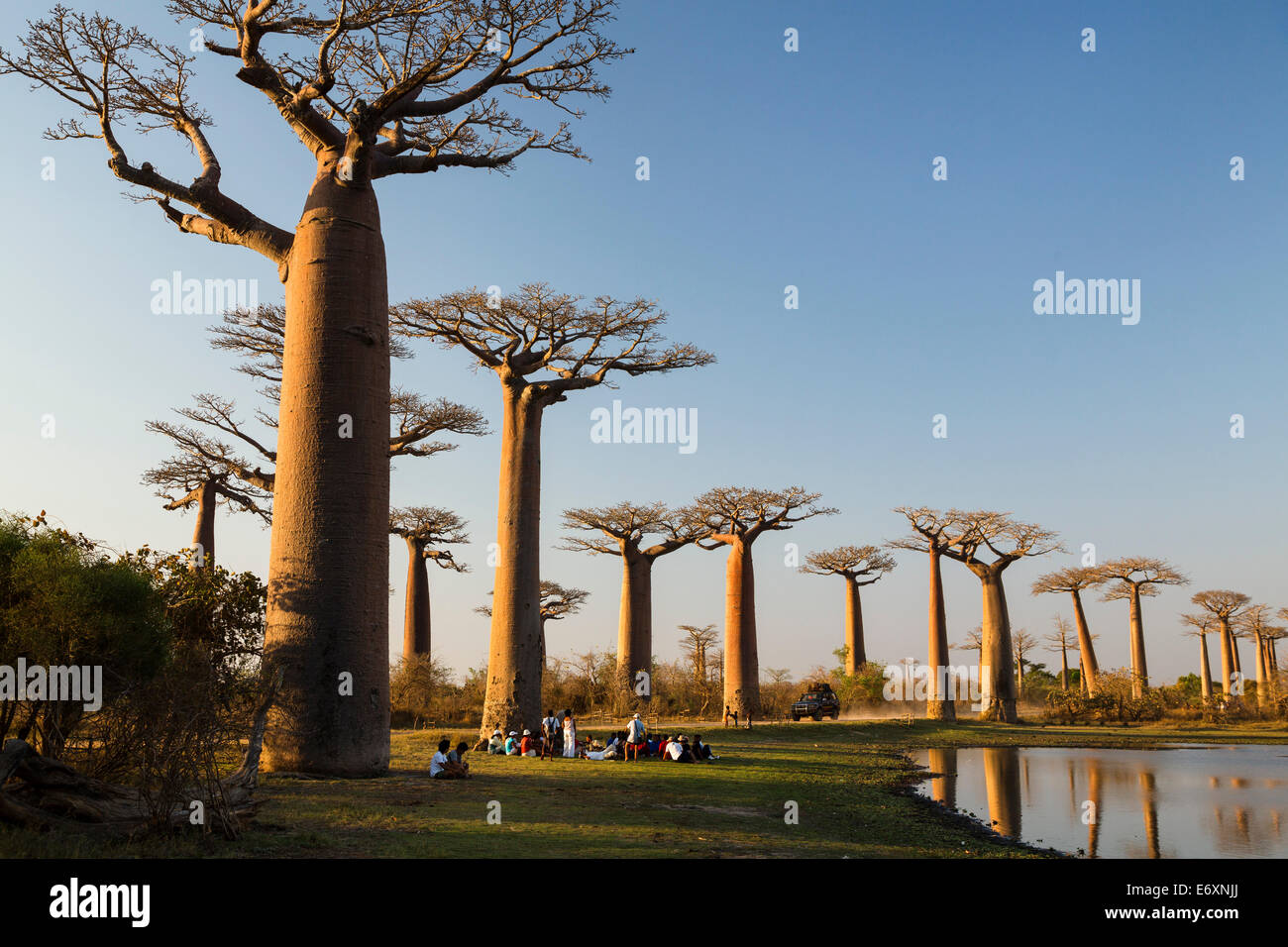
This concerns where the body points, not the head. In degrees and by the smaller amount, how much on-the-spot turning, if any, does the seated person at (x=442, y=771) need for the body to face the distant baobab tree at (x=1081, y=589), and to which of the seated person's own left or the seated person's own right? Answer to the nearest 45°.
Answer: approximately 45° to the seated person's own left

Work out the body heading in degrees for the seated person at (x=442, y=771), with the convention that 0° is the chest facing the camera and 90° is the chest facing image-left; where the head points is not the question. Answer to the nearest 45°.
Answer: approximately 270°

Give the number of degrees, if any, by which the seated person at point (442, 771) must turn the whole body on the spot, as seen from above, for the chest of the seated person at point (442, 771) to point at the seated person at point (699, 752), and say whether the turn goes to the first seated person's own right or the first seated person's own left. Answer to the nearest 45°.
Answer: approximately 45° to the first seated person's own left

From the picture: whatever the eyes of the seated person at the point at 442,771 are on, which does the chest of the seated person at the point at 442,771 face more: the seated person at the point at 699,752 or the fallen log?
the seated person
